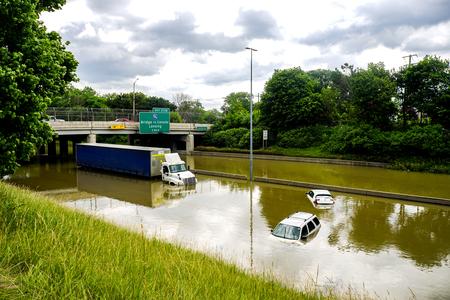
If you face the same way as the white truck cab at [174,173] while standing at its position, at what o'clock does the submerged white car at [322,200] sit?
The submerged white car is roughly at 12 o'clock from the white truck cab.

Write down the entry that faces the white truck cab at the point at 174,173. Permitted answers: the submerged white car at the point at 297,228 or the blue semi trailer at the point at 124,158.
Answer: the blue semi trailer

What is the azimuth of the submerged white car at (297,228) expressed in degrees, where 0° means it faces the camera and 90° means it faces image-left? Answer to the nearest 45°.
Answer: approximately 45°

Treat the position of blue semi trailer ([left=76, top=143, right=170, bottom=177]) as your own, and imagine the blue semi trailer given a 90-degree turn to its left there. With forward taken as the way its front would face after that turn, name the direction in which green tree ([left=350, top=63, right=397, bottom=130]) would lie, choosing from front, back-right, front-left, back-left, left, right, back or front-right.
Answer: front-right

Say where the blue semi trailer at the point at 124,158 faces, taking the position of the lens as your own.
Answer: facing the viewer and to the right of the viewer

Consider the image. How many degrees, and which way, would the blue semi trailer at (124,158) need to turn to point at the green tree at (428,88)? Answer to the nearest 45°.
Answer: approximately 45° to its left

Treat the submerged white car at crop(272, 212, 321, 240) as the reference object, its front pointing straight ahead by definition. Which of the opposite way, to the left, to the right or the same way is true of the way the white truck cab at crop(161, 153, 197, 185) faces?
to the left

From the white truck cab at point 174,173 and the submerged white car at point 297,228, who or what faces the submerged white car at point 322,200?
the white truck cab

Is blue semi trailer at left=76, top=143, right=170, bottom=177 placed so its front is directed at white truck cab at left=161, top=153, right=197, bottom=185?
yes

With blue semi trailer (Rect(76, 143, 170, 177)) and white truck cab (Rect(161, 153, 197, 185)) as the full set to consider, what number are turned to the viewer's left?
0

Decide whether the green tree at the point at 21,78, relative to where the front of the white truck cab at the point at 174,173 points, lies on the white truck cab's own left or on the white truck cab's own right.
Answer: on the white truck cab's own right

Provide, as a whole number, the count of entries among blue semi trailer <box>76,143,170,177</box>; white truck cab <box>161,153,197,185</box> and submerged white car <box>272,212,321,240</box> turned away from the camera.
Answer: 0

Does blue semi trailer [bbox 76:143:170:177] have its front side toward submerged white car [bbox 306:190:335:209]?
yes
